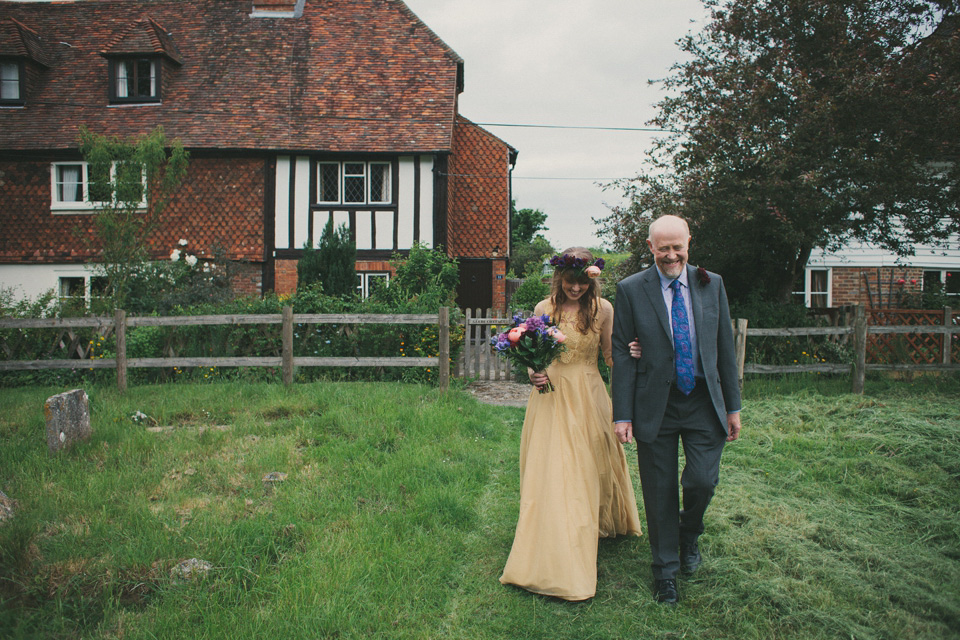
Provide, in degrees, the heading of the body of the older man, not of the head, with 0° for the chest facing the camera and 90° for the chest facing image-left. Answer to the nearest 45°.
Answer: approximately 0°

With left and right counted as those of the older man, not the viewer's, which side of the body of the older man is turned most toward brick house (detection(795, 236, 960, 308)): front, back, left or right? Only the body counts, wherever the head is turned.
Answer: back

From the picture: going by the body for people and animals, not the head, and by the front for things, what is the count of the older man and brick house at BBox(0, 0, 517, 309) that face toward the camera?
2

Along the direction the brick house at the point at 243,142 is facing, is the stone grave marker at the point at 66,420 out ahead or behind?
ahead

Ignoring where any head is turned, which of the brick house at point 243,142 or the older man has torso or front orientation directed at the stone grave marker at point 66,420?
the brick house

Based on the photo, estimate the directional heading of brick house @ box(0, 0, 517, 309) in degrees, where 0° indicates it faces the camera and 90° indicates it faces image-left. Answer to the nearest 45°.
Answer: approximately 0°

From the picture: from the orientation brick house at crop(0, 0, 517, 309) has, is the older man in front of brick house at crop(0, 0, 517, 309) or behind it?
in front

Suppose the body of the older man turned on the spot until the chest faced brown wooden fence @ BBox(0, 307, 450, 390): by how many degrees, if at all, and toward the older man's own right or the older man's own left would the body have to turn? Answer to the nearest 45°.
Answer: approximately 135° to the older man's own right
